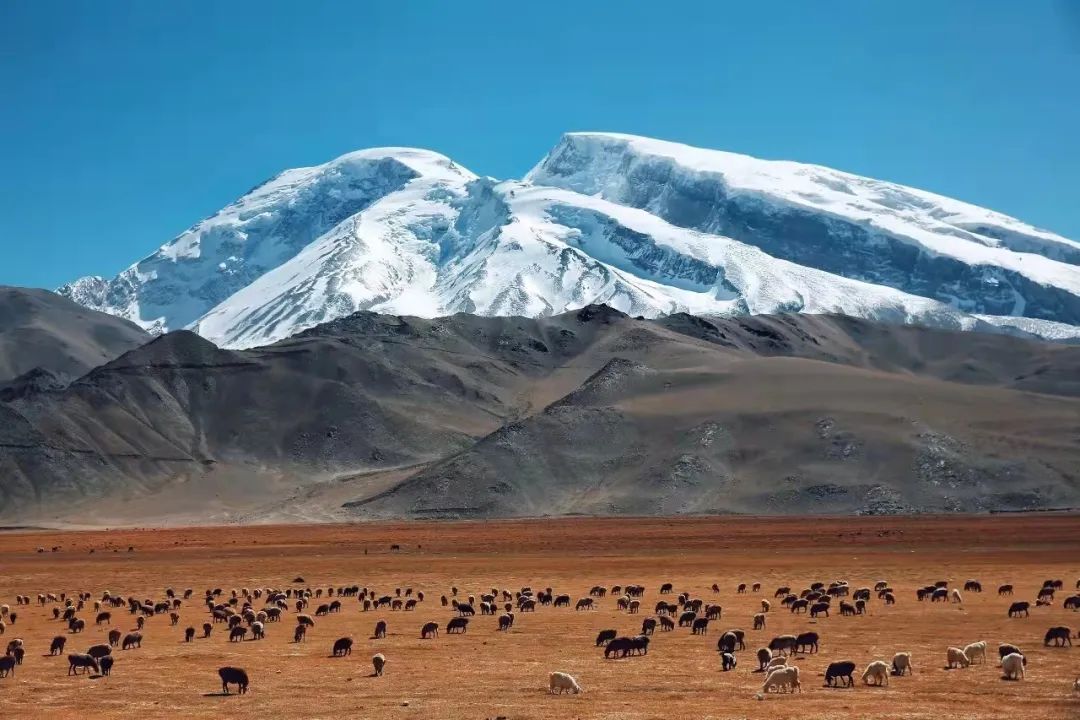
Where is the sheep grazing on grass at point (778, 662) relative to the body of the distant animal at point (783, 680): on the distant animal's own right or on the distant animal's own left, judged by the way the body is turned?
on the distant animal's own right

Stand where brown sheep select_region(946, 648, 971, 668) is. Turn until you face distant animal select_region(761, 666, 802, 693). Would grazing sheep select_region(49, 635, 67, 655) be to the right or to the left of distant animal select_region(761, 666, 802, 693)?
right

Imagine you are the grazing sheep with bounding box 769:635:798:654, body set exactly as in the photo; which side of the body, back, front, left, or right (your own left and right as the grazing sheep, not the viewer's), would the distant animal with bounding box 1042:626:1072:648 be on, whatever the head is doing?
back

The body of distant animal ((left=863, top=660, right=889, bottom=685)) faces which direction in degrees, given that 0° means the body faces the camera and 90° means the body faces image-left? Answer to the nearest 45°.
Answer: approximately 90°

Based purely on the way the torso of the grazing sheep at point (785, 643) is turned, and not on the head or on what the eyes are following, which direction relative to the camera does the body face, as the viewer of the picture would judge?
to the viewer's left

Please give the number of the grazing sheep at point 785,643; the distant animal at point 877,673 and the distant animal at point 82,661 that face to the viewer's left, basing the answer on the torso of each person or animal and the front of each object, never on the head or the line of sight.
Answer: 2

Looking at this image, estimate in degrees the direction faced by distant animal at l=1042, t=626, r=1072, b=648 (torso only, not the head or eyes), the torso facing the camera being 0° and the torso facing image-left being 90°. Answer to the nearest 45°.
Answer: approximately 90°

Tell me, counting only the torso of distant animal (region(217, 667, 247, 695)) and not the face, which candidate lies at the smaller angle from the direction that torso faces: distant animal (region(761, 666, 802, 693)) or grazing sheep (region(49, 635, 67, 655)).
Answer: the grazing sheep

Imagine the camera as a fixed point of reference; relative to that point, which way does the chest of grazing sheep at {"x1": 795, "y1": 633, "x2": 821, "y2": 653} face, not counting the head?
to the viewer's left

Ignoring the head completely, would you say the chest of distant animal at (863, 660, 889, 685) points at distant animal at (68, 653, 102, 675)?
yes

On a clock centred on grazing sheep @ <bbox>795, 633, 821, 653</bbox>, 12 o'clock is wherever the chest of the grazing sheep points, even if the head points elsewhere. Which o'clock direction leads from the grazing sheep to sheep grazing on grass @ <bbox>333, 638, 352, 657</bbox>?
The sheep grazing on grass is roughly at 12 o'clock from the grazing sheep.
